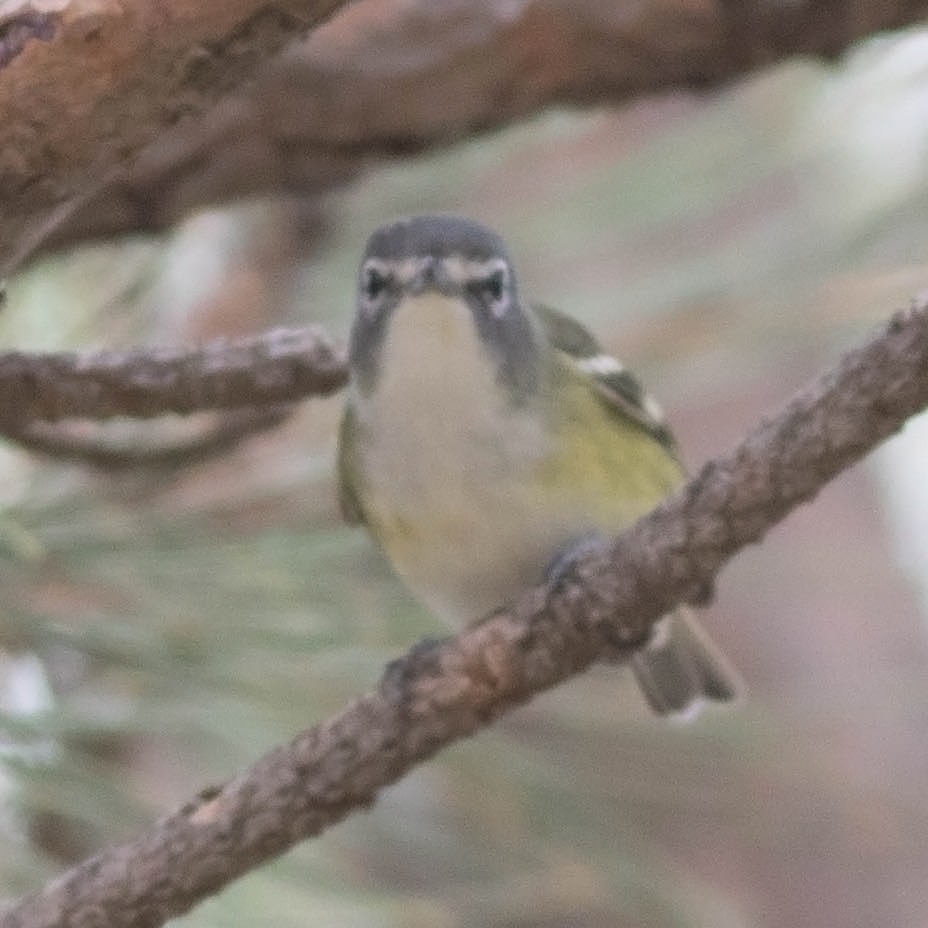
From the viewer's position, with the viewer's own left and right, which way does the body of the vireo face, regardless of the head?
facing the viewer and to the left of the viewer
